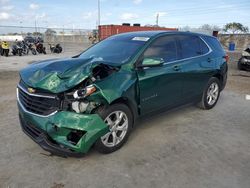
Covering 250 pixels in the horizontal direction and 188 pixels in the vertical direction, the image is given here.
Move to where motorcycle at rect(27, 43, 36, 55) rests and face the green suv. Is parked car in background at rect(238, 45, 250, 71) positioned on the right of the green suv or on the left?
left

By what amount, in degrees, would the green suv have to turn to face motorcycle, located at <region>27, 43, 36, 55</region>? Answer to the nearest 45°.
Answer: approximately 135° to its right

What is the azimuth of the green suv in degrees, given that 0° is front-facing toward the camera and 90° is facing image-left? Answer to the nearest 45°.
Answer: approximately 45°

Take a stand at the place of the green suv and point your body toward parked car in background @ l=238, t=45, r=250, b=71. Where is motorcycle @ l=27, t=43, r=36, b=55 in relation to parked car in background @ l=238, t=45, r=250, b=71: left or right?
left

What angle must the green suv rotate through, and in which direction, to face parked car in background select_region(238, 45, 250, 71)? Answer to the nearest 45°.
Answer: approximately 180°
